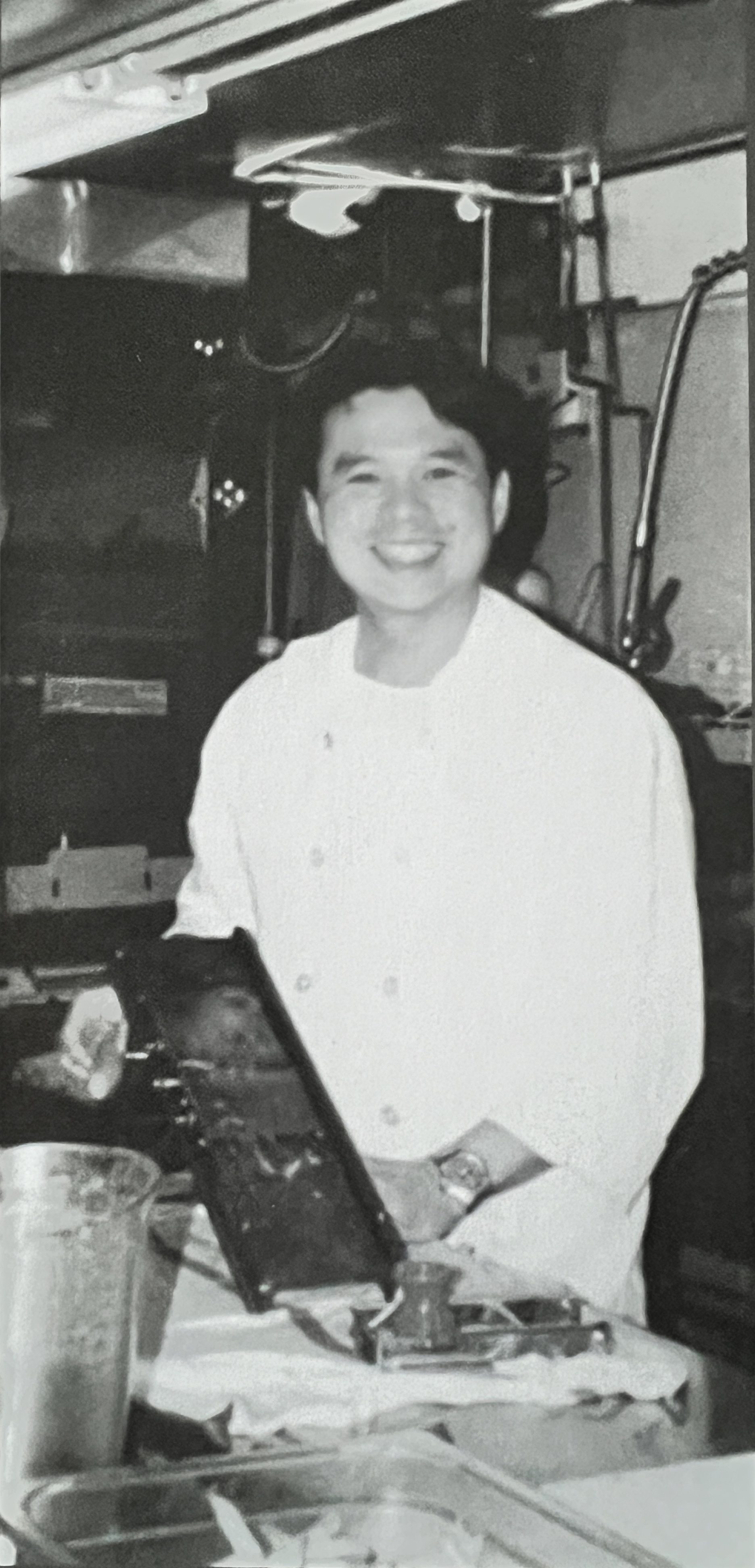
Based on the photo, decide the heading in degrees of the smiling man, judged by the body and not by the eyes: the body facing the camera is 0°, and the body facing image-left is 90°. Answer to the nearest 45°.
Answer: approximately 45°
